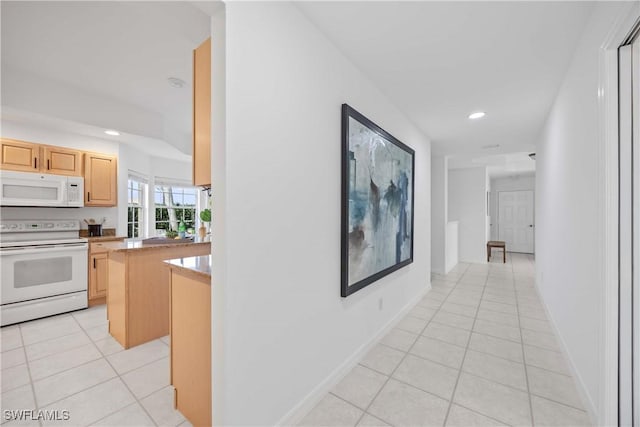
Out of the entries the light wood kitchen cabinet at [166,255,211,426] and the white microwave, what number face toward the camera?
1

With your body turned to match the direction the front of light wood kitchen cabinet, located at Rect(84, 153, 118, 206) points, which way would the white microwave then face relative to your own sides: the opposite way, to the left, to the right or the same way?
the same way

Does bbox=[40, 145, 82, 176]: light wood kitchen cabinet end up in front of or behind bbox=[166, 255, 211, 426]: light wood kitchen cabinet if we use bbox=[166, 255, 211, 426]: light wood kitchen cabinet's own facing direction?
in front

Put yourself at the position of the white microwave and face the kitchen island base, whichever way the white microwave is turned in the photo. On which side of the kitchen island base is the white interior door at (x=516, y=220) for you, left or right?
left

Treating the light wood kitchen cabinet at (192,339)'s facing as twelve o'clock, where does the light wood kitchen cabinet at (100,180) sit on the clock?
the light wood kitchen cabinet at (100,180) is roughly at 1 o'clock from the light wood kitchen cabinet at (192,339).

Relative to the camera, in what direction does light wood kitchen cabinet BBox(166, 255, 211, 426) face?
facing away from the viewer and to the left of the viewer

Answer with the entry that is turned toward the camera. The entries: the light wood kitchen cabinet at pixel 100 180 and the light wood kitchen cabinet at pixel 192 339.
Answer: the light wood kitchen cabinet at pixel 100 180

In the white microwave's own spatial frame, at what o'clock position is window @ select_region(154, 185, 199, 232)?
The window is roughly at 8 o'clock from the white microwave.

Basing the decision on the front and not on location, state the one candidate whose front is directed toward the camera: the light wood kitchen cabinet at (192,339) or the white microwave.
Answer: the white microwave

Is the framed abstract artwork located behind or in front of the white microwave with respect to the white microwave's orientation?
in front

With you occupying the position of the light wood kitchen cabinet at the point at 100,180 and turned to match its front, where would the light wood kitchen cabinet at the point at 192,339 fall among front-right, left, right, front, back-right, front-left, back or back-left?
front

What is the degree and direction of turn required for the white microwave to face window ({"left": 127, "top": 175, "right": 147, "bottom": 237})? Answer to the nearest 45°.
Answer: approximately 135° to its left

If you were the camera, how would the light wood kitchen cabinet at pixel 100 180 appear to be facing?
facing the viewer

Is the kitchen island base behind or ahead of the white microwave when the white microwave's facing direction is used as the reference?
ahead

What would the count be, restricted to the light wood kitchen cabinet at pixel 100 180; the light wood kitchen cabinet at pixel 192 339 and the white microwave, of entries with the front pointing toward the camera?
2
